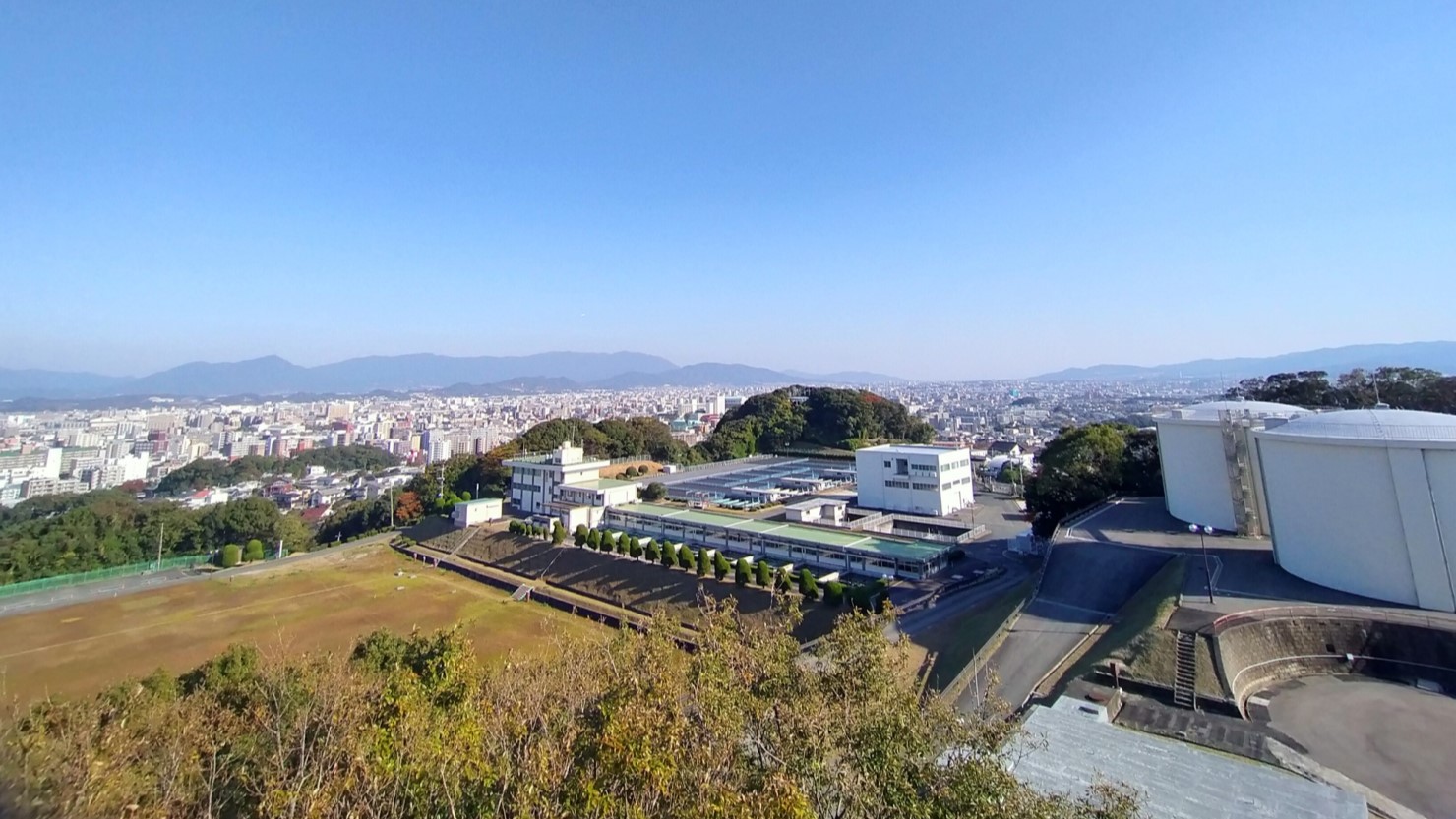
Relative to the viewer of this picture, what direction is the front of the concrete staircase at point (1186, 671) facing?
facing the viewer

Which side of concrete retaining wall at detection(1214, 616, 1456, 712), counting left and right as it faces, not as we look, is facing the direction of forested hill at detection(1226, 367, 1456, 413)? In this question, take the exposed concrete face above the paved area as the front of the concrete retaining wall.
back

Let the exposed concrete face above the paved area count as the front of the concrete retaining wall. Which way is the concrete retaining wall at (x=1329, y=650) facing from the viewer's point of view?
toward the camera
